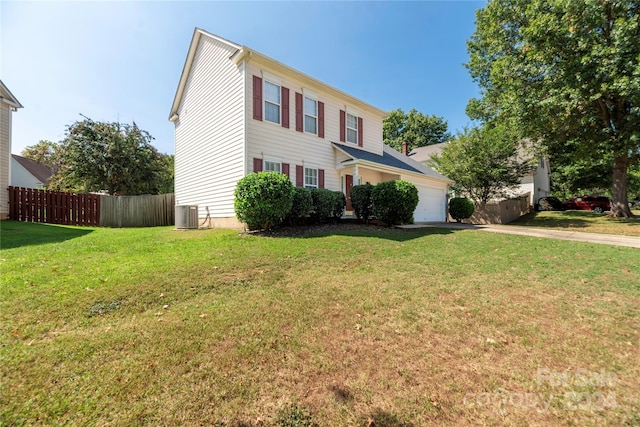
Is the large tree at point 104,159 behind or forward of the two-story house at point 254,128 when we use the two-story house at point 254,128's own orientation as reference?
behind

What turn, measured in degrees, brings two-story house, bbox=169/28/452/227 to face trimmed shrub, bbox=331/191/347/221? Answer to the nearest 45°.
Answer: approximately 45° to its left

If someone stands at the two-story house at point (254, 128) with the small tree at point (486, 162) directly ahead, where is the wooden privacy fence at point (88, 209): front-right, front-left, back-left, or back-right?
back-left

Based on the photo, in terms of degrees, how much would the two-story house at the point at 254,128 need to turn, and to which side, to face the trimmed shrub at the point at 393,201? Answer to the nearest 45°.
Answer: approximately 45° to its left

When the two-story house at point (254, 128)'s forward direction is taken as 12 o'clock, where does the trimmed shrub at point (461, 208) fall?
The trimmed shrub is roughly at 10 o'clock from the two-story house.

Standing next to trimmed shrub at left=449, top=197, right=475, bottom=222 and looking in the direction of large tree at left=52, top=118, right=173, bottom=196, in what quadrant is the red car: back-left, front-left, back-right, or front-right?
back-right

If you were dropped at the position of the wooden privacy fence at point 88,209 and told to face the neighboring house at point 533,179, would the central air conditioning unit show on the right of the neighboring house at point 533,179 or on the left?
right

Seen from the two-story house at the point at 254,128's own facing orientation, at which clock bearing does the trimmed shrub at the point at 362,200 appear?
The trimmed shrub is roughly at 11 o'clock from the two-story house.

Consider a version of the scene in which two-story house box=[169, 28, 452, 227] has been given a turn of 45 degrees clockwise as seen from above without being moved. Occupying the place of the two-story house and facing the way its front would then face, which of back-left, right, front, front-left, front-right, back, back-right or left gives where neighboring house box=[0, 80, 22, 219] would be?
right

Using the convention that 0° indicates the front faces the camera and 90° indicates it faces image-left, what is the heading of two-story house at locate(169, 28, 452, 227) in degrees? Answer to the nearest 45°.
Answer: approximately 315°

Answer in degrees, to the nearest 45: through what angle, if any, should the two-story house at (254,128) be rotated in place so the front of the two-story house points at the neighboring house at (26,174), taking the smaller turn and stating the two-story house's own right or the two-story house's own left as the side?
approximately 180°
